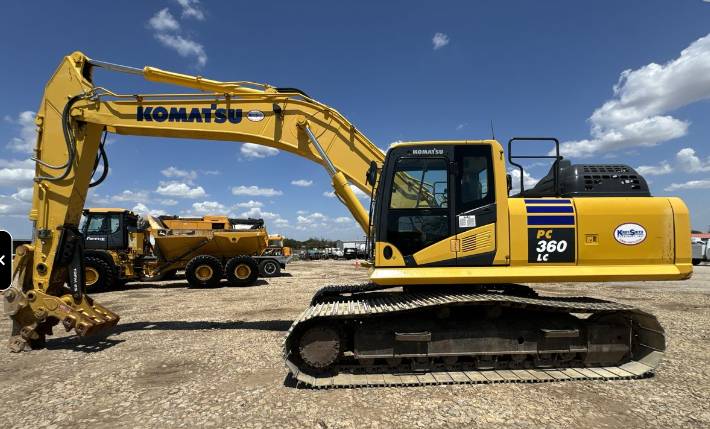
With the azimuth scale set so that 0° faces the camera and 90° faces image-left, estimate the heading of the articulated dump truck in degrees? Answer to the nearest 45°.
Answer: approximately 90°

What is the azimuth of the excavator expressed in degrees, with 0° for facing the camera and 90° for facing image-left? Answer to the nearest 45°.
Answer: approximately 90°

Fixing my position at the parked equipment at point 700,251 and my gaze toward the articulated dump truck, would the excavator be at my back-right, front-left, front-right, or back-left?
front-left

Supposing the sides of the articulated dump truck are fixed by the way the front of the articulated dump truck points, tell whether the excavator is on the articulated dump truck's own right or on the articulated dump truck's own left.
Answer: on the articulated dump truck's own left

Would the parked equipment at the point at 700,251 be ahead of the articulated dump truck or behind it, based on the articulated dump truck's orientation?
behind

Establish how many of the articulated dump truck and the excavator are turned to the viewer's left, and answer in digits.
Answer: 2

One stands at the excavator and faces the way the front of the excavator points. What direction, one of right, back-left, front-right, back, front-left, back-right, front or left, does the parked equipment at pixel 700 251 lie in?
back-right

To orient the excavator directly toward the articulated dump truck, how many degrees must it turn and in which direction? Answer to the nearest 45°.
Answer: approximately 45° to its right

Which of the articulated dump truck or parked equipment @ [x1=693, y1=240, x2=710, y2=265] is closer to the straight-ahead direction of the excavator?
the articulated dump truck
